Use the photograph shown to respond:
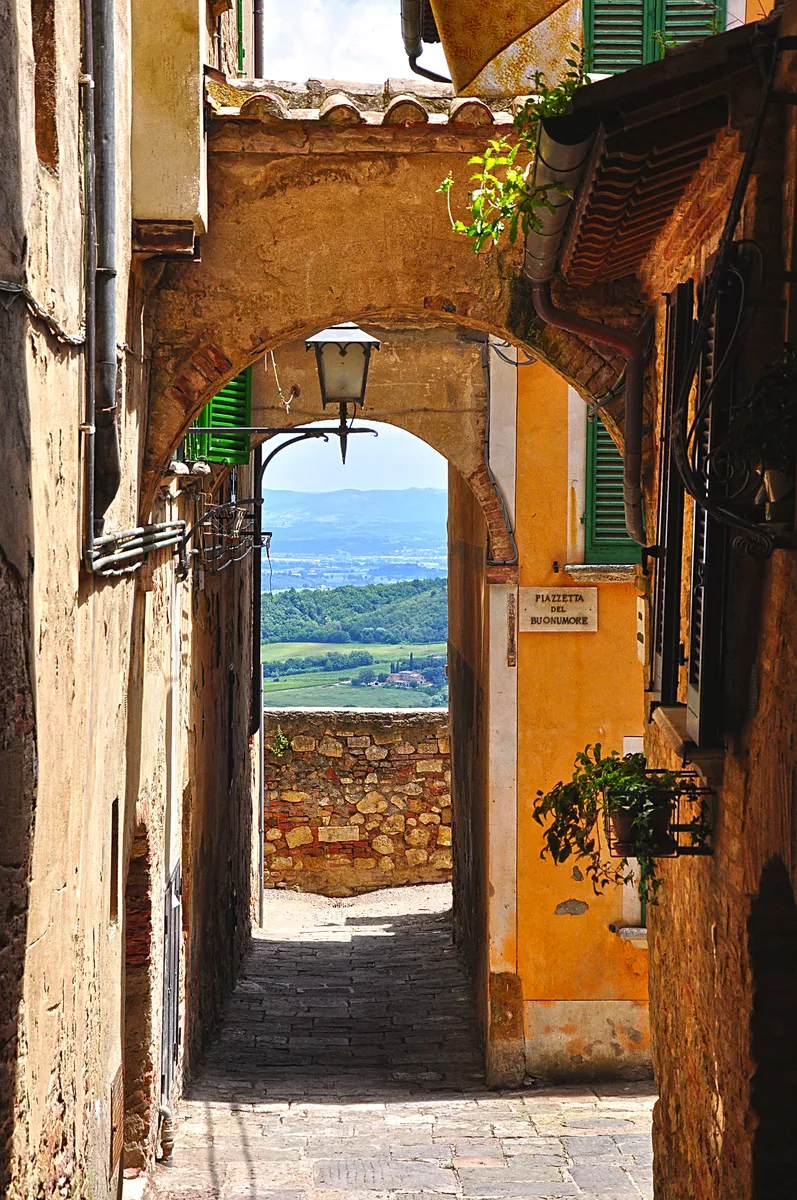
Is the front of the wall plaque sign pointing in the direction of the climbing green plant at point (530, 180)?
yes

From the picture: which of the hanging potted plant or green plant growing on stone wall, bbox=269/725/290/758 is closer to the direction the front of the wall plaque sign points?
the hanging potted plant

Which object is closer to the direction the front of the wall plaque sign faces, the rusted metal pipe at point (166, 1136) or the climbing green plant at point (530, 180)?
the climbing green plant

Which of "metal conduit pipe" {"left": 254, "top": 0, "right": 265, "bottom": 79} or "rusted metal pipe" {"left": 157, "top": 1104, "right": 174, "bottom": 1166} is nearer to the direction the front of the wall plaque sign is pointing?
the rusted metal pipe

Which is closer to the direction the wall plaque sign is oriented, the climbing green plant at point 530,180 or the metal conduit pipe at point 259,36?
the climbing green plant

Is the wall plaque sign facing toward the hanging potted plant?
yes

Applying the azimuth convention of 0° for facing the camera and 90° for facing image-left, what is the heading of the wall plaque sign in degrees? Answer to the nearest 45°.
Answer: approximately 0°

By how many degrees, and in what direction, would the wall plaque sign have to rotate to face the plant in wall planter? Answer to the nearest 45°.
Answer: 0° — it already faces it

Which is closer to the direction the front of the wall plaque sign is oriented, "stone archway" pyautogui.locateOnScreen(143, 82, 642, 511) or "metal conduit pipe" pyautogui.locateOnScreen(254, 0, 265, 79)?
the stone archway
